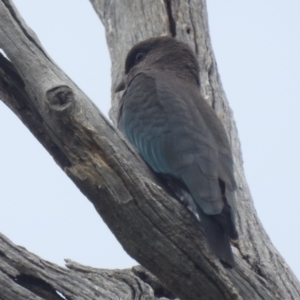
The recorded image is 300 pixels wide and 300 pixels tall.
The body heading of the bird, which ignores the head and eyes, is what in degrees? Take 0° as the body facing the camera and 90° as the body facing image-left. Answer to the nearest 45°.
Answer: approximately 135°
